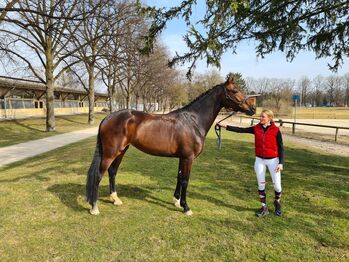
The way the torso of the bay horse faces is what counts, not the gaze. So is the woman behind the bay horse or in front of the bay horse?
in front

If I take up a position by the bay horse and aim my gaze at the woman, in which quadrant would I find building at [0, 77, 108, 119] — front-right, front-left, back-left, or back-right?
back-left

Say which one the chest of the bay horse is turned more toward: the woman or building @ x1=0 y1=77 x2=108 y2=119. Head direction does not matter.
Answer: the woman

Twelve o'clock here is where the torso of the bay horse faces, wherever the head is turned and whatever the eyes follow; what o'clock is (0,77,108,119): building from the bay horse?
The building is roughly at 8 o'clock from the bay horse.

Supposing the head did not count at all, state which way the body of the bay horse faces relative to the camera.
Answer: to the viewer's right
